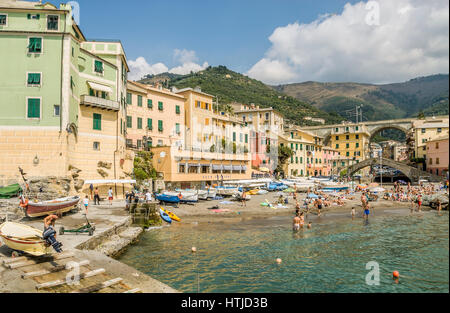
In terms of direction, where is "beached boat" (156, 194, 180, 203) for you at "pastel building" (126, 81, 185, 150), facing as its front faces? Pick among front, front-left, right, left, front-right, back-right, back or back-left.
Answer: front-right

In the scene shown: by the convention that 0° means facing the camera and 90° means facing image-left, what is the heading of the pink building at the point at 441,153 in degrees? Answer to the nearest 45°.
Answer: approximately 45°

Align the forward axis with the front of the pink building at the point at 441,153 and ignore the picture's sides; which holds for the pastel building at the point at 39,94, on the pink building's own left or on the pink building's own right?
on the pink building's own right

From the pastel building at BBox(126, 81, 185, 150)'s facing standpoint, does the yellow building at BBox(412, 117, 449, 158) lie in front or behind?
in front

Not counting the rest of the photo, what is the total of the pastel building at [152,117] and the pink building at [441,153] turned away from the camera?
0

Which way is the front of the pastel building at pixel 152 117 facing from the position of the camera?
facing the viewer and to the right of the viewer
